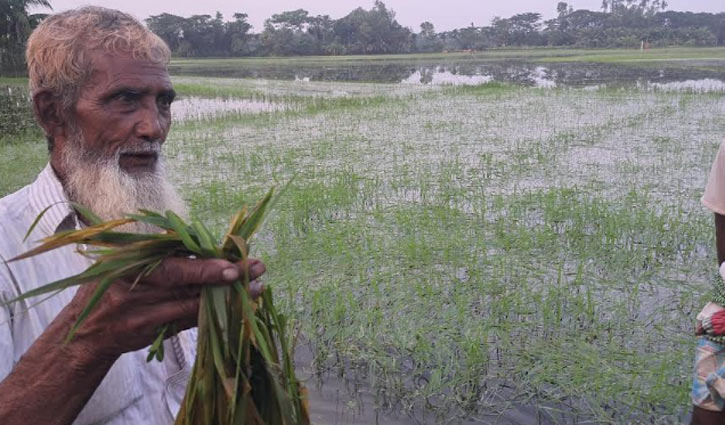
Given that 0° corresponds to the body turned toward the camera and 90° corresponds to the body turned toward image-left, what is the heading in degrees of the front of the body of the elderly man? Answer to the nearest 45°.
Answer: approximately 315°

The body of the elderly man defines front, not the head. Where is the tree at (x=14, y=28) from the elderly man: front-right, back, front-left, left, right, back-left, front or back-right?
back-left

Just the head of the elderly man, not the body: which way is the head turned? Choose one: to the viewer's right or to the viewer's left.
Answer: to the viewer's right
